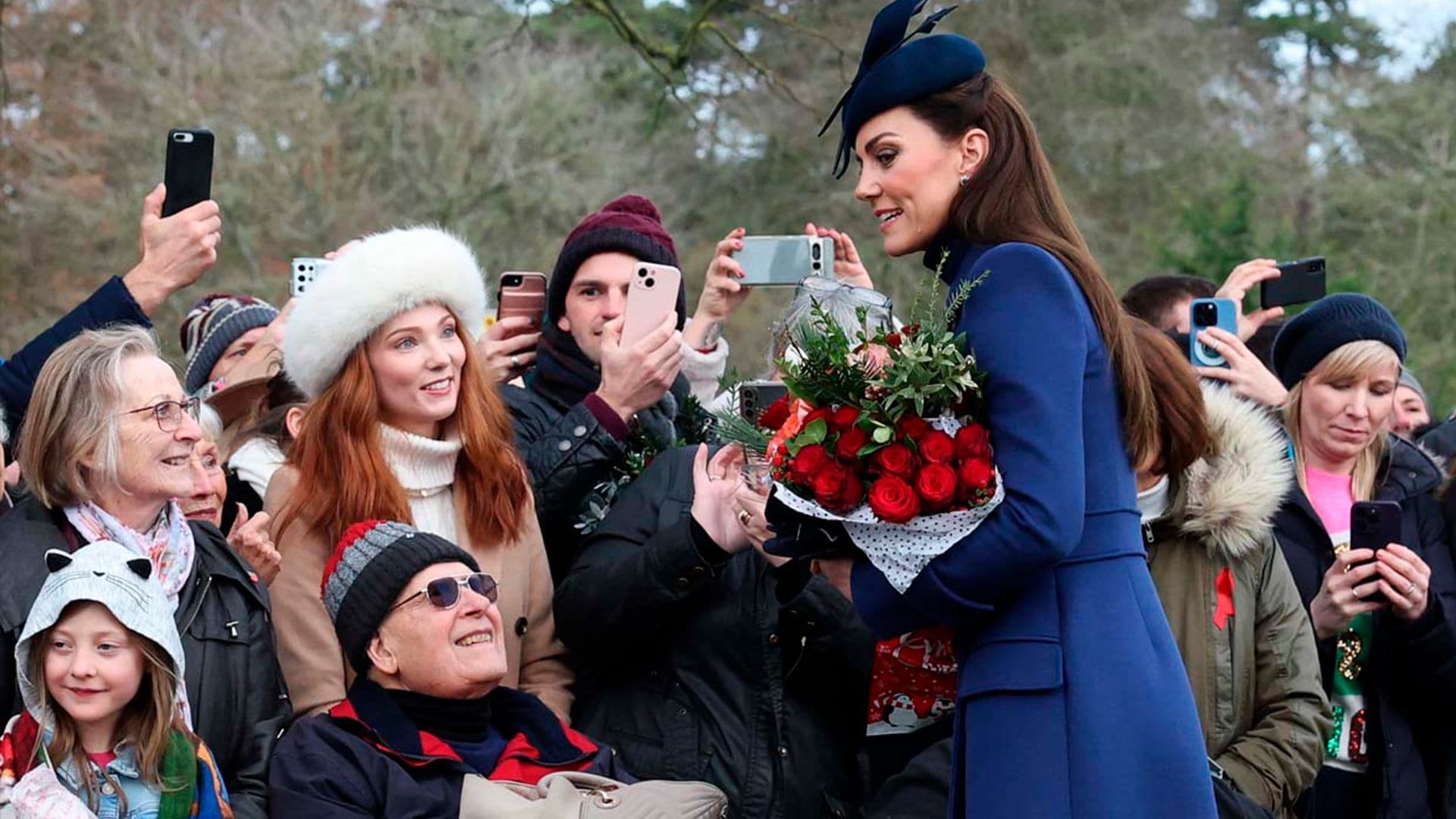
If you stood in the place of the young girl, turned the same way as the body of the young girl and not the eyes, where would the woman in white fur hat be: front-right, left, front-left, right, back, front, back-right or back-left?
back-left

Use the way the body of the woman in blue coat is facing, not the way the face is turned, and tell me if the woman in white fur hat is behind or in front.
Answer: in front

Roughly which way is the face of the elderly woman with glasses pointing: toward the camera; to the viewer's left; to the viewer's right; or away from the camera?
to the viewer's right

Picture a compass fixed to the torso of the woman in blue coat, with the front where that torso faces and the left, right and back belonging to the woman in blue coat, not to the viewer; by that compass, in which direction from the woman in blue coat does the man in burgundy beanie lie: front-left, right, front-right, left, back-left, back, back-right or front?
front-right

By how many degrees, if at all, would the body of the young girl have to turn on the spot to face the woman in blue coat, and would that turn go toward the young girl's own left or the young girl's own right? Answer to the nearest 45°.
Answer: approximately 45° to the young girl's own left

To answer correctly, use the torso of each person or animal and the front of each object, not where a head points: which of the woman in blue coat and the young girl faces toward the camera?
the young girl

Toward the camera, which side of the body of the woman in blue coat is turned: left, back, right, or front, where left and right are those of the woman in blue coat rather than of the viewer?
left

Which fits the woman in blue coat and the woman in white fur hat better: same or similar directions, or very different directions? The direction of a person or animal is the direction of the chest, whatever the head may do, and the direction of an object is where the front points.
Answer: very different directions

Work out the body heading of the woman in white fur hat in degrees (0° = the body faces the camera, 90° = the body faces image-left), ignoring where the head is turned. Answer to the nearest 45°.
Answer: approximately 315°

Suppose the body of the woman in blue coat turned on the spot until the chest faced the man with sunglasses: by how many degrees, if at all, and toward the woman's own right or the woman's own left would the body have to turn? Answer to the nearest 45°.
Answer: approximately 45° to the woman's own right

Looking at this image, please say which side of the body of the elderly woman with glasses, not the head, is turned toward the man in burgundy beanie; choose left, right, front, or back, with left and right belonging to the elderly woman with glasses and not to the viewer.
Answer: left

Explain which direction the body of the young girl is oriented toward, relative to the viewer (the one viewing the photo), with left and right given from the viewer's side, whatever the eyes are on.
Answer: facing the viewer

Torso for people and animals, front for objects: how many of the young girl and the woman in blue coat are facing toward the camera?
1

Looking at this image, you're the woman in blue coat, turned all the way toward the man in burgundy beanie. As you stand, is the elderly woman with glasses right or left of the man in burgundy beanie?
left

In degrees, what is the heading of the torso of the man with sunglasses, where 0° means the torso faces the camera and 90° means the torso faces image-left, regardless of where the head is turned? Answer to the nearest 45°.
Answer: approximately 315°
